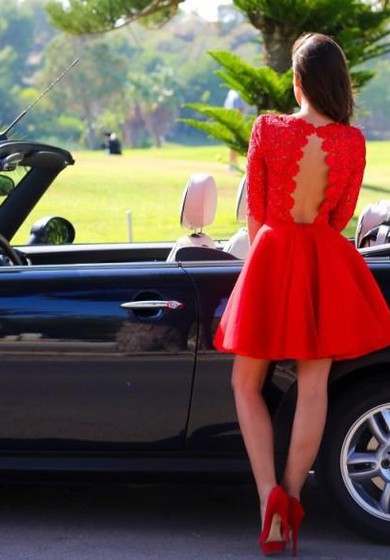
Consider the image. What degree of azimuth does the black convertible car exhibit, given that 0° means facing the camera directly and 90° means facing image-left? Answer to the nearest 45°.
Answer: approximately 90°

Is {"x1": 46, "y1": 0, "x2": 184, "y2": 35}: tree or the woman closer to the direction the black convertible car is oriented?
the tree

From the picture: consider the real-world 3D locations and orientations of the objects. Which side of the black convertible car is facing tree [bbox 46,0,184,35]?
right

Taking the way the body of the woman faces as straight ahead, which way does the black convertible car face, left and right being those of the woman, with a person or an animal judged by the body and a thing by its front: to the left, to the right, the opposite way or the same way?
to the left

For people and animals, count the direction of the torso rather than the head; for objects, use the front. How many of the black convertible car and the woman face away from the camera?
1

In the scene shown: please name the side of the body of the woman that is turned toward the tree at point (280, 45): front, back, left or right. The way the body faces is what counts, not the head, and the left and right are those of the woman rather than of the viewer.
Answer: front

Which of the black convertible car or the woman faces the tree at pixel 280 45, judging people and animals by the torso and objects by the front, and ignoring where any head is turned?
the woman

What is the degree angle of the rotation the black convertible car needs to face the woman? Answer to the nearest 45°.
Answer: approximately 180°

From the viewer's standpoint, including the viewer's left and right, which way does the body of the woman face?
facing away from the viewer

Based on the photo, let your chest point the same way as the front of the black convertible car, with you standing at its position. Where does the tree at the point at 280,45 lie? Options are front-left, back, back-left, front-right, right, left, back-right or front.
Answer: right

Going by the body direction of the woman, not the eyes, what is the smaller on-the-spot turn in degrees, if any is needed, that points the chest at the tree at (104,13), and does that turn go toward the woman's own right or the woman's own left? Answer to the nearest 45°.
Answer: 0° — they already face it

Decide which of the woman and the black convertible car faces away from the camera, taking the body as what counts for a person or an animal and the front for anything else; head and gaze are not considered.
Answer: the woman

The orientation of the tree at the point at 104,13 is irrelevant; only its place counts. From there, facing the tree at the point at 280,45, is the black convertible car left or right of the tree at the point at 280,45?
right
